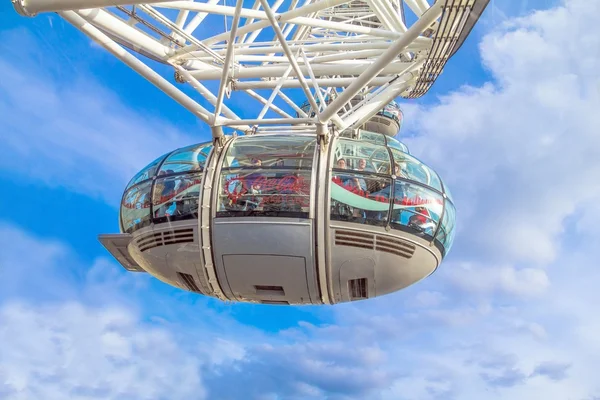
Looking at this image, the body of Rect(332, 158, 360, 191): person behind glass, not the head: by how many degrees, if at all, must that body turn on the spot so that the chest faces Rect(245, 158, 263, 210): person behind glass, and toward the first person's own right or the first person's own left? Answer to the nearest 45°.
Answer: approximately 90° to the first person's own right

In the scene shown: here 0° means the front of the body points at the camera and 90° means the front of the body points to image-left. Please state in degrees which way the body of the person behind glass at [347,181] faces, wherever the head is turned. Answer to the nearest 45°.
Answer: approximately 0°

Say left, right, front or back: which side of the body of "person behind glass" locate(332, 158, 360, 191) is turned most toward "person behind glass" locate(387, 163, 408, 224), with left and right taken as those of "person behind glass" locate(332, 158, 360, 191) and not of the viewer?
left
